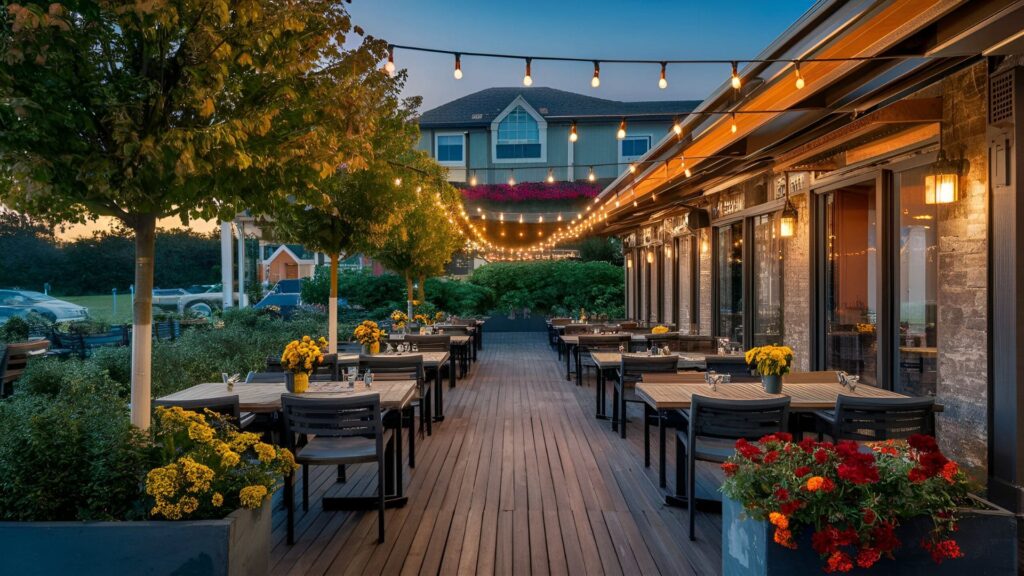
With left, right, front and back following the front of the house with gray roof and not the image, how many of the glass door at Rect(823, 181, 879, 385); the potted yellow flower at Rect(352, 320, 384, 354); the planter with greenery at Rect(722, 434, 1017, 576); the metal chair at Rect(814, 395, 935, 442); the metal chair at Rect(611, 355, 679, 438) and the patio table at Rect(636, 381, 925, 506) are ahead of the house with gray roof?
6

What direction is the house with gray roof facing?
toward the camera

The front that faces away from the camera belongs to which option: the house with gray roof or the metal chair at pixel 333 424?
the metal chair

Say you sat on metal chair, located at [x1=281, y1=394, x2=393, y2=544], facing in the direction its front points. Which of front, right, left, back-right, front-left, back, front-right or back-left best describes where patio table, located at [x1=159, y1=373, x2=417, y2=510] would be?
front

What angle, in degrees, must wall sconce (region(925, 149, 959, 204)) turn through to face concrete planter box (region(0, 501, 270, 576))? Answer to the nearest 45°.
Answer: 0° — it already faces it

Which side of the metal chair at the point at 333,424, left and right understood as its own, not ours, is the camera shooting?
back

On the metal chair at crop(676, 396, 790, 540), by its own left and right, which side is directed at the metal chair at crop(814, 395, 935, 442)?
right

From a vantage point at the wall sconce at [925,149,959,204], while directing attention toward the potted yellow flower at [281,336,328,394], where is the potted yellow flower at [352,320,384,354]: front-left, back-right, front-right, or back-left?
front-right

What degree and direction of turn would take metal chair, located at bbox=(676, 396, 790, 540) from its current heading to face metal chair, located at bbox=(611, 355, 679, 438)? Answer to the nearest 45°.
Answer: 0° — it already faces it

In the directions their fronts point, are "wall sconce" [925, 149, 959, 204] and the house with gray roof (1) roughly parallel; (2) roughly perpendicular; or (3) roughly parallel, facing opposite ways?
roughly perpendicular

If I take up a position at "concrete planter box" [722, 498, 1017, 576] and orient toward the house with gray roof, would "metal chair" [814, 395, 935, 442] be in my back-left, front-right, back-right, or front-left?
front-right

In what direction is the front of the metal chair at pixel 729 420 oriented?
away from the camera

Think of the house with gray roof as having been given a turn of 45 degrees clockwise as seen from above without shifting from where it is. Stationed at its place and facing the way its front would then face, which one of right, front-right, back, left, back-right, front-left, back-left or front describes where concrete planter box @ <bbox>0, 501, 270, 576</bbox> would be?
front-left

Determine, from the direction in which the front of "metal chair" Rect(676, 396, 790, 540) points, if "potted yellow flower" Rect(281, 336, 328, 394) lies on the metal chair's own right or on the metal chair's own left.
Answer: on the metal chair's own left

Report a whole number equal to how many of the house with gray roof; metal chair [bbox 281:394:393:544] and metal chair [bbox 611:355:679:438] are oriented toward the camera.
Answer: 1

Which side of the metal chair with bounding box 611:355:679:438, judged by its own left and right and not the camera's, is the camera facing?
back

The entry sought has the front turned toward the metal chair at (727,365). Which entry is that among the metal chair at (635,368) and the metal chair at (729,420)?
the metal chair at (729,420)

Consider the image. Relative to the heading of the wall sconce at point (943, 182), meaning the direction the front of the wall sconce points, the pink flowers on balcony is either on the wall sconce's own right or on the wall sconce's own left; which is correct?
on the wall sconce's own right

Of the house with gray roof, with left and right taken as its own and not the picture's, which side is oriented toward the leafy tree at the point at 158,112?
front
